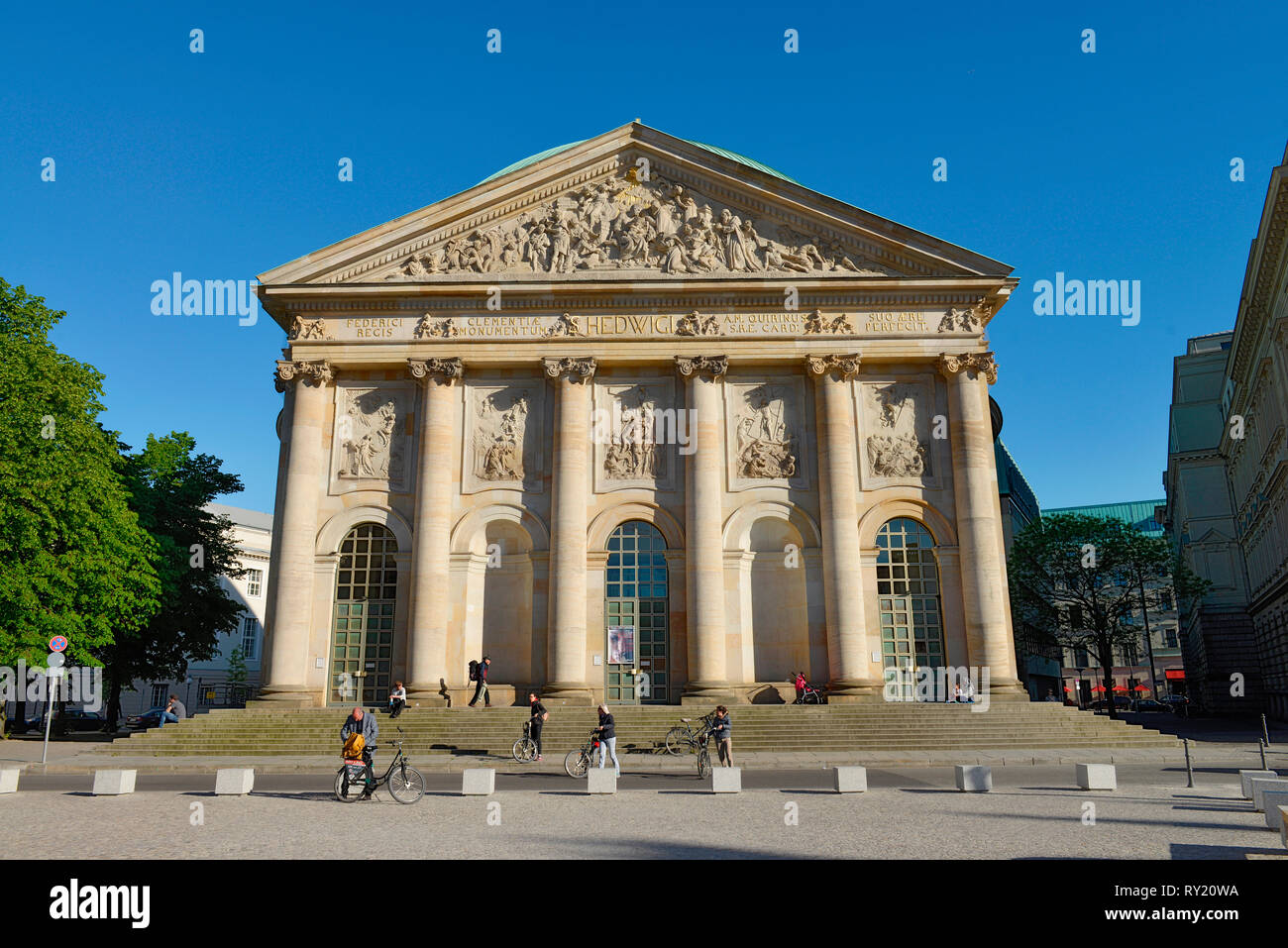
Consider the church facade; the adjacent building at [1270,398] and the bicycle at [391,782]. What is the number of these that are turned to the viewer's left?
1

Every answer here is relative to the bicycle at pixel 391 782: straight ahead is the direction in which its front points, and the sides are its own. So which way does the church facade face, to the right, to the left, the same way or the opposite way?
to the right

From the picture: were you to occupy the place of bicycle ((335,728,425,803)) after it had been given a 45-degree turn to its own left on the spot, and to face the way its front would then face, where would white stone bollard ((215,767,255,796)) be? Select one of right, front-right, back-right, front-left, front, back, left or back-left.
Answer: left

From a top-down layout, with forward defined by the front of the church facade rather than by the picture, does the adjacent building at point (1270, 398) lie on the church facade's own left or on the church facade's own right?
on the church facade's own left

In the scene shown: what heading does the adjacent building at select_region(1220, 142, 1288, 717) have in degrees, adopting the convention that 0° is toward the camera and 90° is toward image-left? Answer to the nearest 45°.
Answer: approximately 90°

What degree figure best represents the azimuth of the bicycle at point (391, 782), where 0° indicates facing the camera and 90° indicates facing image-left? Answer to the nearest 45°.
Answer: approximately 270°

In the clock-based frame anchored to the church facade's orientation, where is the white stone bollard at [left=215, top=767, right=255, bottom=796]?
The white stone bollard is roughly at 1 o'clock from the church facade.

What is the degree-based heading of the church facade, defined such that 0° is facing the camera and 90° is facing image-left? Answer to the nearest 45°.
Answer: approximately 0°

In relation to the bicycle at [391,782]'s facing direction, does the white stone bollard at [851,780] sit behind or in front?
in front

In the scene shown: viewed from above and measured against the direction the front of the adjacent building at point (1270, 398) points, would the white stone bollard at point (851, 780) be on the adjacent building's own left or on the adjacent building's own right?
on the adjacent building's own left

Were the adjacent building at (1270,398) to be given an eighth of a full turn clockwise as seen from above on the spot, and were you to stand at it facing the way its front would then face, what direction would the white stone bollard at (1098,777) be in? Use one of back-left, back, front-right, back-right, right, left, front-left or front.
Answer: back-left

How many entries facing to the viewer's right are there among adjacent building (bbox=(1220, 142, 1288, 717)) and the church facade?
0

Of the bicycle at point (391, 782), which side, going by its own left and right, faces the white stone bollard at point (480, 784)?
front

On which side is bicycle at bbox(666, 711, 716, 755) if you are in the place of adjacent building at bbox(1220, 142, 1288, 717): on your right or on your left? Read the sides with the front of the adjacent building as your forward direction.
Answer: on your left
